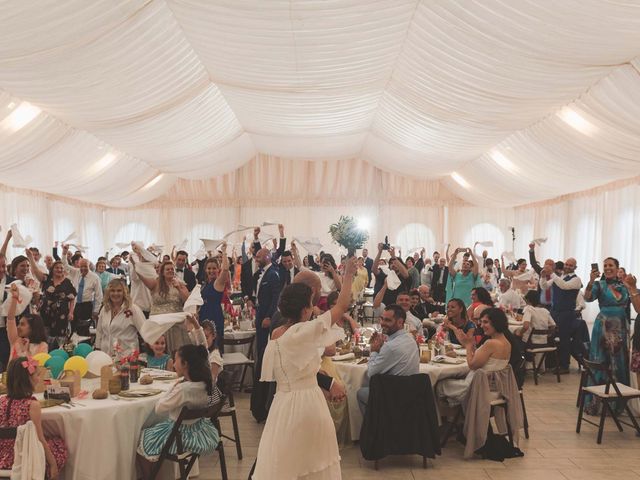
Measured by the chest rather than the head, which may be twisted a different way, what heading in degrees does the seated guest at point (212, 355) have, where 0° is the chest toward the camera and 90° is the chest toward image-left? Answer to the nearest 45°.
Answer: approximately 90°

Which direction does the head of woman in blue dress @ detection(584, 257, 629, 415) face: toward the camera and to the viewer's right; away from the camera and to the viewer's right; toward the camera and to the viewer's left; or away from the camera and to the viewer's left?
toward the camera and to the viewer's left

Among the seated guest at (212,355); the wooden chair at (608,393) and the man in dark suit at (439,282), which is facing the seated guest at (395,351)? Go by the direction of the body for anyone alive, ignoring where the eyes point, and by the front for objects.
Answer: the man in dark suit

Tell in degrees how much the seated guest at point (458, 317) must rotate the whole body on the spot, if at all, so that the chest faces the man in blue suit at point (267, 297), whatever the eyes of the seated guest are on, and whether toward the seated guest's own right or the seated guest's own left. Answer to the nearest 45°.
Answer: approximately 45° to the seated guest's own right

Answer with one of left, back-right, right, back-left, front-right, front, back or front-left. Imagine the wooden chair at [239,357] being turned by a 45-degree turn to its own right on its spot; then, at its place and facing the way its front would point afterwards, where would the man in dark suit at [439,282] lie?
back-right

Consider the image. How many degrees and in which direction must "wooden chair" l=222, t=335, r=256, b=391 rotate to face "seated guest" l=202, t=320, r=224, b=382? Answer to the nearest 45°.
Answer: approximately 45° to its left
